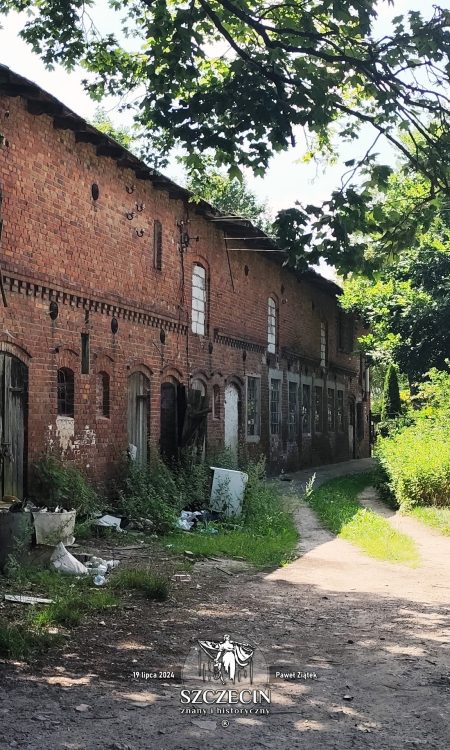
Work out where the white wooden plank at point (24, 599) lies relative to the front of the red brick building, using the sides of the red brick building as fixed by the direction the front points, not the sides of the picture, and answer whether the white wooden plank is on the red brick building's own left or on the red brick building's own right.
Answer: on the red brick building's own right

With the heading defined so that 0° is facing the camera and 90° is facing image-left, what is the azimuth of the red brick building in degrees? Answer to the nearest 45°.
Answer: approximately 315°

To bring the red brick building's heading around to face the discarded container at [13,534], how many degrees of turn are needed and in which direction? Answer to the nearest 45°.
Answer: approximately 45° to its right
